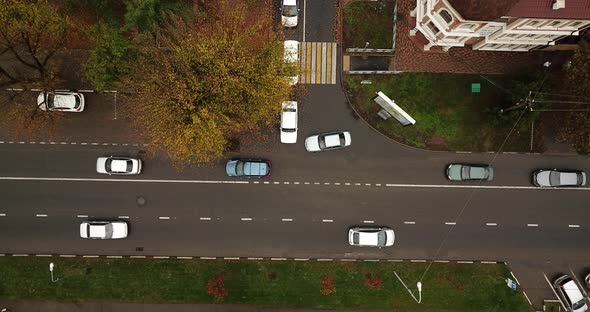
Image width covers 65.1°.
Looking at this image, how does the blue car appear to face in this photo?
to the viewer's left

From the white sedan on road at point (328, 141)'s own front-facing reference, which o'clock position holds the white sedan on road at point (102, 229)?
the white sedan on road at point (102, 229) is roughly at 12 o'clock from the white sedan on road at point (328, 141).

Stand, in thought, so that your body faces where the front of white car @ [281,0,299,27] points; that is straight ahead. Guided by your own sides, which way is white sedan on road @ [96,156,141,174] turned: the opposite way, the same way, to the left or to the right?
to the right

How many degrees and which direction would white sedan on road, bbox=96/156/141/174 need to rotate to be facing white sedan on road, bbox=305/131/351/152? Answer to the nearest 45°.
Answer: approximately 180°

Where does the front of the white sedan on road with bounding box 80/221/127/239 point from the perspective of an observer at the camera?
facing to the right of the viewer

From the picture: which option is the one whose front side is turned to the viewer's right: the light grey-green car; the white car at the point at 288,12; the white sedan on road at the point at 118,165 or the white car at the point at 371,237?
the white car at the point at 371,237

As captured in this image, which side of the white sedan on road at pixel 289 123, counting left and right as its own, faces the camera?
front

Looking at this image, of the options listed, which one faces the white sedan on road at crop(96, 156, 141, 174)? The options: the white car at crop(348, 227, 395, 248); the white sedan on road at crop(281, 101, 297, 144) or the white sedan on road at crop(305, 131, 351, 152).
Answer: the white sedan on road at crop(305, 131, 351, 152)

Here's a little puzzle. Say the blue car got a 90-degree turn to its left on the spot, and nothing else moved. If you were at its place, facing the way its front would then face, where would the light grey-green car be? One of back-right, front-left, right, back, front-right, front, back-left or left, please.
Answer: left

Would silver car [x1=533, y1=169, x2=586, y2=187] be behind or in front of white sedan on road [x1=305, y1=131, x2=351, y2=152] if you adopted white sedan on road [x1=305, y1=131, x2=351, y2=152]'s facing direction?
behind

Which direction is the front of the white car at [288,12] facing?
toward the camera

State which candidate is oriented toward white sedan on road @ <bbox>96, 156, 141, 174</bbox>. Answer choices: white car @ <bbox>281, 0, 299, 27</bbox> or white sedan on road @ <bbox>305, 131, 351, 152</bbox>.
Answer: white sedan on road @ <bbox>305, 131, 351, 152</bbox>

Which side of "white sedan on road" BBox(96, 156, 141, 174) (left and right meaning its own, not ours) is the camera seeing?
left

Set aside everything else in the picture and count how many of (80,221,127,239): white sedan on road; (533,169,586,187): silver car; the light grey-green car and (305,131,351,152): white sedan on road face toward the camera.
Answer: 0

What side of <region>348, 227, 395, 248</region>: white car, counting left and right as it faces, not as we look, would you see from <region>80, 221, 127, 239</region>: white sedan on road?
back

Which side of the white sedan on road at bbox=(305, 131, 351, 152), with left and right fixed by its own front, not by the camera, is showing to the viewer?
left

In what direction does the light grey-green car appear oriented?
to the viewer's left

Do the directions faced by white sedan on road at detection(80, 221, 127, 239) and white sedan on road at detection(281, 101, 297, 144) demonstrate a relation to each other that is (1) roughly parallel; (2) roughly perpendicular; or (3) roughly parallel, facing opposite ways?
roughly perpendicular
